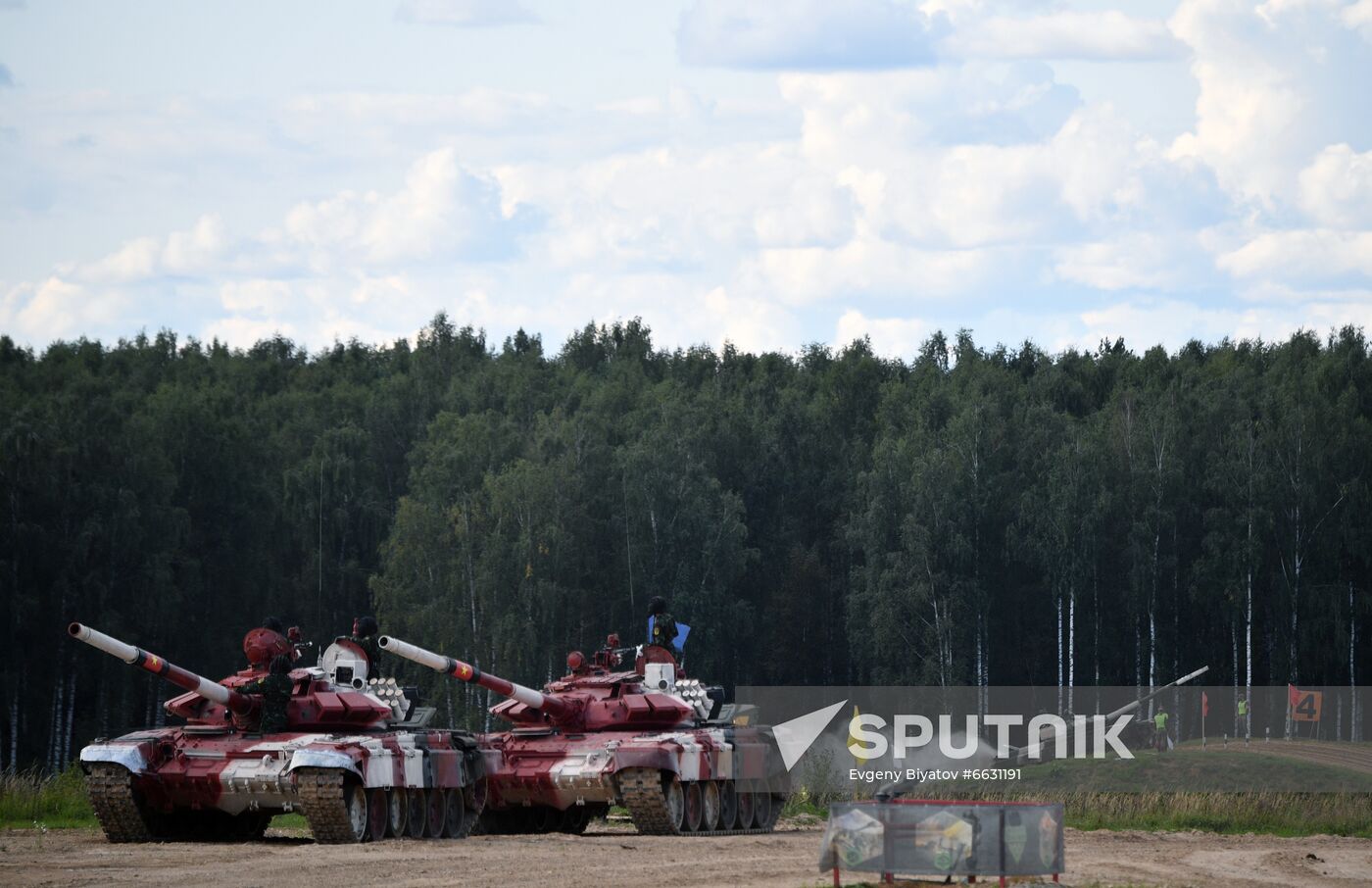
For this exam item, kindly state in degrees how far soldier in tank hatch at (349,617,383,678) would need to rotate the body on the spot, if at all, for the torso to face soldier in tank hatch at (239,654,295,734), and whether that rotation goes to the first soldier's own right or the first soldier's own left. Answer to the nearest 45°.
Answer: approximately 45° to the first soldier's own left

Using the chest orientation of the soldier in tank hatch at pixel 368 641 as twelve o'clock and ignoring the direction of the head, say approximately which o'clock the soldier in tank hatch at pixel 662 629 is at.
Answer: the soldier in tank hatch at pixel 662 629 is roughly at 5 o'clock from the soldier in tank hatch at pixel 368 641.

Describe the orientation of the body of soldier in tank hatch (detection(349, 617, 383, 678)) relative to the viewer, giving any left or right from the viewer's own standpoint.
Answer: facing to the left of the viewer

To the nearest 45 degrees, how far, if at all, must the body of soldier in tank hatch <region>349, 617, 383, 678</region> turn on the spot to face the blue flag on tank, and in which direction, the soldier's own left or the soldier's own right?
approximately 135° to the soldier's own right
